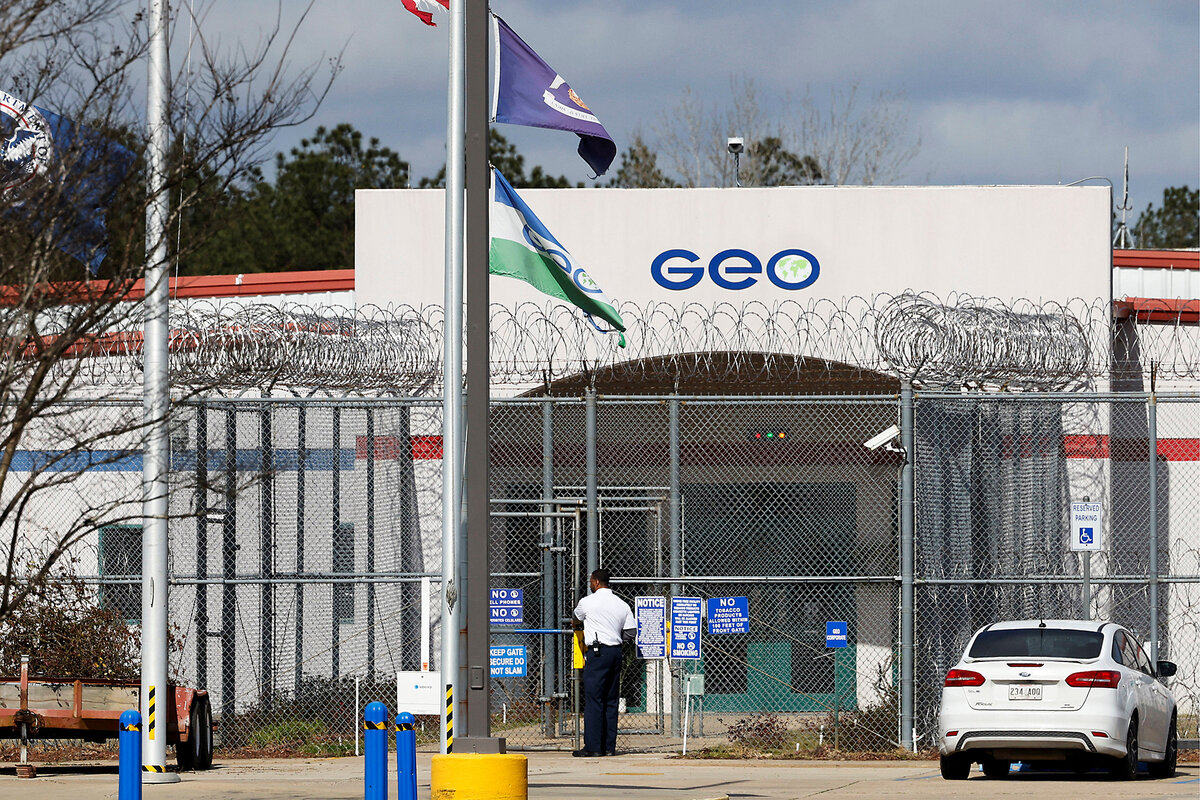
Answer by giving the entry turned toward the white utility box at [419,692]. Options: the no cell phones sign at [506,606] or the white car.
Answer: the no cell phones sign at [506,606]

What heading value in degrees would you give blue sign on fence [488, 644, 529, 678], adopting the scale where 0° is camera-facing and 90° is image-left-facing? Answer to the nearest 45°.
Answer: approximately 0°

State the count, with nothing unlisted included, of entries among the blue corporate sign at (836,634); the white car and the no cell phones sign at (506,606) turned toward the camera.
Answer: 2

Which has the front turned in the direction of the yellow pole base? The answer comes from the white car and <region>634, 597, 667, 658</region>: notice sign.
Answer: the notice sign

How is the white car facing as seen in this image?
away from the camera

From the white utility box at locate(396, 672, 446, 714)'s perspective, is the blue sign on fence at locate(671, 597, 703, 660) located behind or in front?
behind
